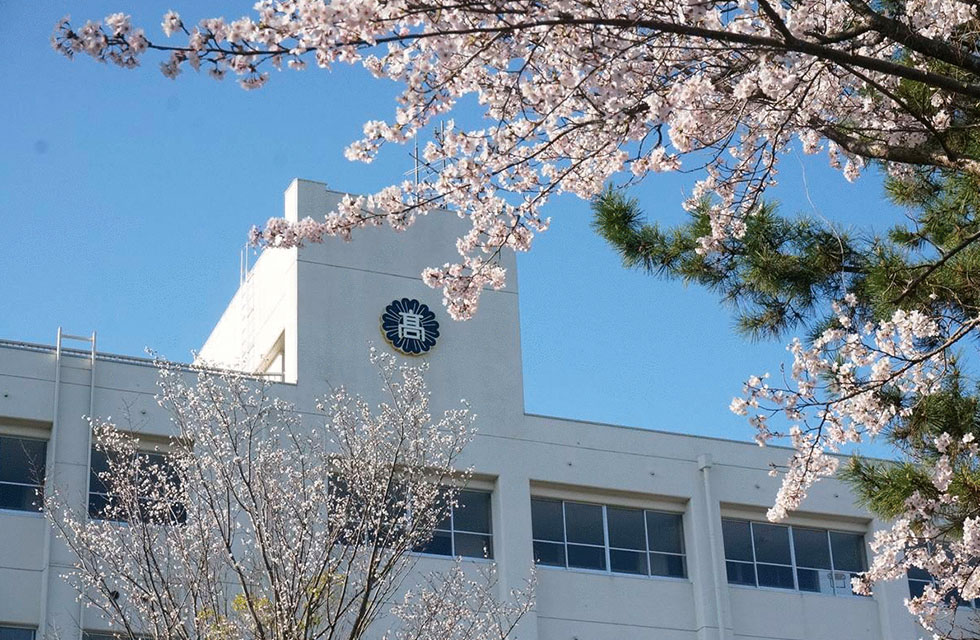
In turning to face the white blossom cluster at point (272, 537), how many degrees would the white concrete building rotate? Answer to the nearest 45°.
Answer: approximately 45° to its right

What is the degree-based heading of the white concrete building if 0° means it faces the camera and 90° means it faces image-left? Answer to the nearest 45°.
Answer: approximately 315°

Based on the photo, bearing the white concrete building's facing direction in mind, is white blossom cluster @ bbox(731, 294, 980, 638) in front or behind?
in front

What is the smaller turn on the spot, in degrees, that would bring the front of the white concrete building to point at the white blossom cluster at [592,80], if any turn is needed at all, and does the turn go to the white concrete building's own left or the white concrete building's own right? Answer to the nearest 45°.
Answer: approximately 45° to the white concrete building's own right
